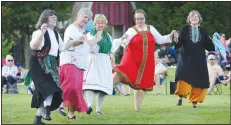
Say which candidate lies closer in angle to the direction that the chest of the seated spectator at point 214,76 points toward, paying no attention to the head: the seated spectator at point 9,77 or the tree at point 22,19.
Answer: the seated spectator

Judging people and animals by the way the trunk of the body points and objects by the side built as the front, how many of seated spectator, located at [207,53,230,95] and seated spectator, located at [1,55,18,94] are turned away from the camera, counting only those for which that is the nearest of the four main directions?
0

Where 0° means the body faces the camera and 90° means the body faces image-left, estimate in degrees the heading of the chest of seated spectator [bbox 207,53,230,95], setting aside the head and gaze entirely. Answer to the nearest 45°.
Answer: approximately 45°
